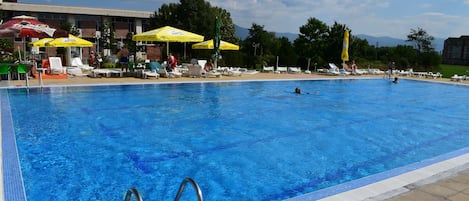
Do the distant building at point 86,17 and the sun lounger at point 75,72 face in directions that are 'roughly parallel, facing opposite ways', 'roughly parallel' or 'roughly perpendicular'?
roughly parallel

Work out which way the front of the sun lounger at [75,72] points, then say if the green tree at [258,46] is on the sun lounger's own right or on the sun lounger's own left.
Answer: on the sun lounger's own left

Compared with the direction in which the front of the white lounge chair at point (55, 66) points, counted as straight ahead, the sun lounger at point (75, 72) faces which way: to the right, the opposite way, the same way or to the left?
the same way

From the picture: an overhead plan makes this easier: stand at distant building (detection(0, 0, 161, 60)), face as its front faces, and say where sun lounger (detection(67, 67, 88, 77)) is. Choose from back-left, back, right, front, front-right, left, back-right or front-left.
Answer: front-right

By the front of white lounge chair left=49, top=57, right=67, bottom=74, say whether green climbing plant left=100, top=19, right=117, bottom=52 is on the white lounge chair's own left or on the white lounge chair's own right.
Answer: on the white lounge chair's own left

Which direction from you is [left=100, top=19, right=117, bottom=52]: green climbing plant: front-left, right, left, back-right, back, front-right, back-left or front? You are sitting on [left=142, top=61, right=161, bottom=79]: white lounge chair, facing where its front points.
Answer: back-right

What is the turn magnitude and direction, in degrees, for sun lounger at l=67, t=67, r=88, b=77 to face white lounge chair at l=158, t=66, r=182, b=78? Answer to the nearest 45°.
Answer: approximately 45° to its left

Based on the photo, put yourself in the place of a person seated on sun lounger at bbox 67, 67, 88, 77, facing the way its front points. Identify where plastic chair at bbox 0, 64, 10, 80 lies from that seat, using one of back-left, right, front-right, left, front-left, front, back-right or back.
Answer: right

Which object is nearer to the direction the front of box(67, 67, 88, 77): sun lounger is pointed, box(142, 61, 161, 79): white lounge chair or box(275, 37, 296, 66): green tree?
the white lounge chair

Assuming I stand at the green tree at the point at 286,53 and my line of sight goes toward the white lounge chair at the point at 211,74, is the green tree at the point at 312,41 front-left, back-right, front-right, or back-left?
back-left
